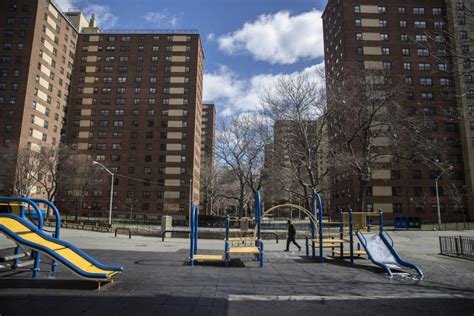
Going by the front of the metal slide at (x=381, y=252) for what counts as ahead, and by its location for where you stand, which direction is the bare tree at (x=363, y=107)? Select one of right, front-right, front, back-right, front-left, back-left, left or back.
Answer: back-left

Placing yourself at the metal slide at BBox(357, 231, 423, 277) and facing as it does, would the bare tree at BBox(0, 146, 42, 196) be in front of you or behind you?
behind

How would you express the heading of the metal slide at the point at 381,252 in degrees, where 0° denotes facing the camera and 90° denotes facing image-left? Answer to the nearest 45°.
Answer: approximately 315°
